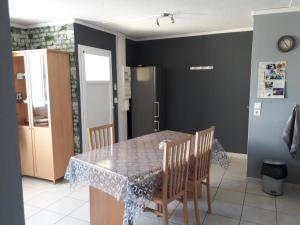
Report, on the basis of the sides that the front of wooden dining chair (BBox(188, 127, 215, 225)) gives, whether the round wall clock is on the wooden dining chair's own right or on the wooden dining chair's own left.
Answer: on the wooden dining chair's own right

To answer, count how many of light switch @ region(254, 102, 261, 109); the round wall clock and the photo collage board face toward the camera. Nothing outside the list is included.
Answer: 3

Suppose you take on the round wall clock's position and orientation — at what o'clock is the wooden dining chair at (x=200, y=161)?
The wooden dining chair is roughly at 1 o'clock from the round wall clock.

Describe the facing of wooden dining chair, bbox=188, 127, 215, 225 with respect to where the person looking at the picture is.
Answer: facing away from the viewer and to the left of the viewer

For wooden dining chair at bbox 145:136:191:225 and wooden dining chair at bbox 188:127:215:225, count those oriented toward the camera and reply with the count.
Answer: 0

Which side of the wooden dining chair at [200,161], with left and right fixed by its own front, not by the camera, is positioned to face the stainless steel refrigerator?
front

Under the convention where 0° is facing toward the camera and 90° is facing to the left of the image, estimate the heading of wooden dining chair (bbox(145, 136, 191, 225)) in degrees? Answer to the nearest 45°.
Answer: approximately 135°

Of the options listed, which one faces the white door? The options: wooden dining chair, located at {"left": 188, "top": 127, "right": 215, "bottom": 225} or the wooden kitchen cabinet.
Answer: the wooden dining chair
